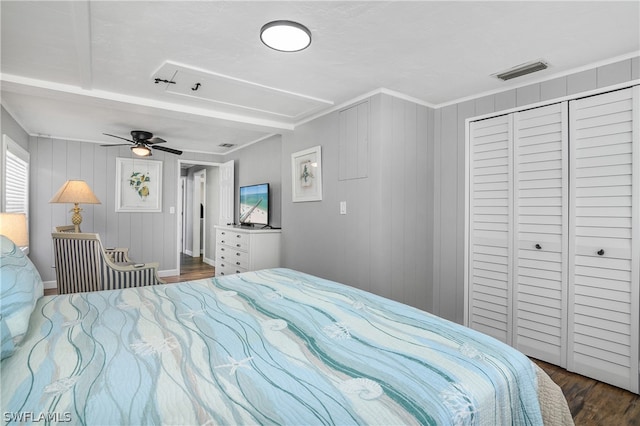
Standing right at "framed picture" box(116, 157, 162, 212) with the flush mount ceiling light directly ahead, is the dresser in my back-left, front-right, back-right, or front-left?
front-left

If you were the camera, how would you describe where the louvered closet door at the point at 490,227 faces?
facing the viewer and to the left of the viewer

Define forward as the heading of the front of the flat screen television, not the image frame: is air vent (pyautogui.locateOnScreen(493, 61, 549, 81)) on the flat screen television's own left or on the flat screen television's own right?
on the flat screen television's own left

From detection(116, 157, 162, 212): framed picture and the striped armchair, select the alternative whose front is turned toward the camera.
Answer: the framed picture

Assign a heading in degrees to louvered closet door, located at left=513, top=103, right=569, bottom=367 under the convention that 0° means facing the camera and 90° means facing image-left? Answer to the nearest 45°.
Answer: approximately 45°

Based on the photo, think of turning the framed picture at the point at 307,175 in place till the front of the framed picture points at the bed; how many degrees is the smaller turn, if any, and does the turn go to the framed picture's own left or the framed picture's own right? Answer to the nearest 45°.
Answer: approximately 45° to the framed picture's own left

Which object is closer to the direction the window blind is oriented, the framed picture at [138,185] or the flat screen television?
the flat screen television

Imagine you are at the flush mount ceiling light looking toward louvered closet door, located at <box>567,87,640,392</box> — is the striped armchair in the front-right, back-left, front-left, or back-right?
back-left

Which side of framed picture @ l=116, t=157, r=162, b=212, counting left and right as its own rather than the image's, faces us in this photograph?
front

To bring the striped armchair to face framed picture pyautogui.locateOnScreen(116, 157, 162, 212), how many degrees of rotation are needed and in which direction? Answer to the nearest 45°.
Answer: approximately 45° to its left

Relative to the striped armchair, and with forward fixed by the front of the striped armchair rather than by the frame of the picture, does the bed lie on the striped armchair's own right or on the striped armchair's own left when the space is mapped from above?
on the striped armchair's own right

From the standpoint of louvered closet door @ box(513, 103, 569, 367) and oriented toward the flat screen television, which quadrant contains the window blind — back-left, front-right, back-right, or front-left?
front-left

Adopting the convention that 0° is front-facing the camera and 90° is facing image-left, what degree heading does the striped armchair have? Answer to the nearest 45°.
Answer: approximately 225°

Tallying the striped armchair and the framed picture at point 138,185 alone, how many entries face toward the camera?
1

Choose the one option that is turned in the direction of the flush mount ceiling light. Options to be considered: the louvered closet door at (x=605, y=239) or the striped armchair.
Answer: the louvered closet door

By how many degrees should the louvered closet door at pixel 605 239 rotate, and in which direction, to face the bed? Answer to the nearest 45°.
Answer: approximately 45° to its left

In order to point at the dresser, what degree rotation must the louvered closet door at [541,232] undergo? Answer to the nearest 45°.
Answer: approximately 45° to its right

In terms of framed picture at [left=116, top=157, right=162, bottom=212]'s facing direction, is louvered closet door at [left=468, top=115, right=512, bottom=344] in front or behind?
in front

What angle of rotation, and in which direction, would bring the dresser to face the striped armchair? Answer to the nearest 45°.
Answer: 0° — it already faces it
